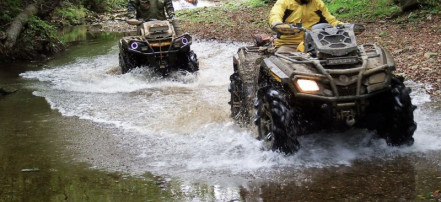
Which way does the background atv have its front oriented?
toward the camera

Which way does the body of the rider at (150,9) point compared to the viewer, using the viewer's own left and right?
facing the viewer

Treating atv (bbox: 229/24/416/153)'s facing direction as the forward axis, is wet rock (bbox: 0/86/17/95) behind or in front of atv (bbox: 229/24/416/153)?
behind

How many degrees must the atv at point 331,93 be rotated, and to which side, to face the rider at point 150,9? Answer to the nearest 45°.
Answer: approximately 180°

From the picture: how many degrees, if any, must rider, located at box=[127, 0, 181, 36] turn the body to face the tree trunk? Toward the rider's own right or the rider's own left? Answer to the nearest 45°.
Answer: approximately 135° to the rider's own right

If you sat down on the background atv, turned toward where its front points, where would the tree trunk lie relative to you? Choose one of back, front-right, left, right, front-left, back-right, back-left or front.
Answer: back-right

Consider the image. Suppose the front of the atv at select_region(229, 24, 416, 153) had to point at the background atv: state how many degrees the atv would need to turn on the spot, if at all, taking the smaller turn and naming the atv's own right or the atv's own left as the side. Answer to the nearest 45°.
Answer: approximately 180°

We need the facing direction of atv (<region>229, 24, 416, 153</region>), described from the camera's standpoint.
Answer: facing the viewer and to the right of the viewer

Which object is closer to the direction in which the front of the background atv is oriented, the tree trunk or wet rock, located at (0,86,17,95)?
the wet rock

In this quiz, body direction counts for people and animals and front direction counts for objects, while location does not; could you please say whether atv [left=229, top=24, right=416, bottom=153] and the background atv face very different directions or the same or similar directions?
same or similar directions

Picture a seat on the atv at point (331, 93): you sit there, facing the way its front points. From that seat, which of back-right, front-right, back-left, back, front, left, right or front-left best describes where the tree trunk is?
back

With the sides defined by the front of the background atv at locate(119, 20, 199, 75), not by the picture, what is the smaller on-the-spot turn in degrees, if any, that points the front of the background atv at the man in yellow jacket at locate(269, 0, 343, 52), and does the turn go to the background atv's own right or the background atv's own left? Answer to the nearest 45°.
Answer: approximately 45° to the background atv's own left

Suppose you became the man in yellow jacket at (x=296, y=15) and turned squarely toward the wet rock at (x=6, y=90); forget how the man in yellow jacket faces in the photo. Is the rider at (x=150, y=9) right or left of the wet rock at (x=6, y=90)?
right
